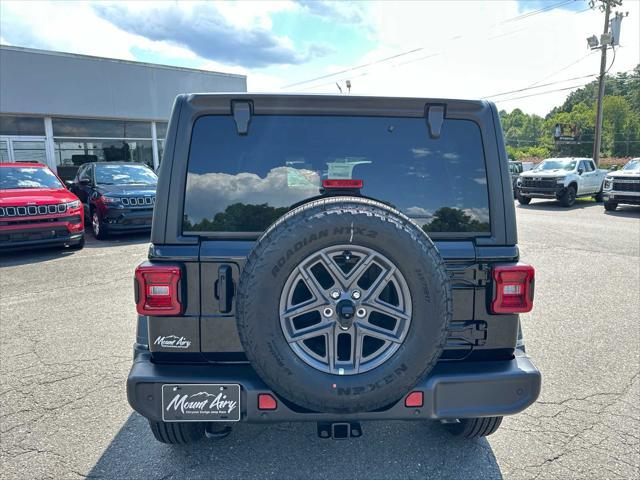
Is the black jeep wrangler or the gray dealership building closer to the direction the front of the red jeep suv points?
the black jeep wrangler

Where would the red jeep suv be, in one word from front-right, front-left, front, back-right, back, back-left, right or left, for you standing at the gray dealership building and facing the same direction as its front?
front-right

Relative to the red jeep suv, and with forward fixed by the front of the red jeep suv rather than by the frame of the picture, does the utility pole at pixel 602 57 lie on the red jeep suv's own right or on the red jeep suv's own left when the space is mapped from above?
on the red jeep suv's own left

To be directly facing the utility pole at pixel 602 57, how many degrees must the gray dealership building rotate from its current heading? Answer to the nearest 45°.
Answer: approximately 45° to its left

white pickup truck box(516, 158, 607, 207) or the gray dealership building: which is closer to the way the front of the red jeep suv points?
the white pickup truck

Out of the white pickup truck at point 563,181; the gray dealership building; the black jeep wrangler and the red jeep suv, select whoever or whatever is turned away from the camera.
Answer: the black jeep wrangler

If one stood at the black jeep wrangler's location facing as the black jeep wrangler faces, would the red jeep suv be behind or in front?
in front

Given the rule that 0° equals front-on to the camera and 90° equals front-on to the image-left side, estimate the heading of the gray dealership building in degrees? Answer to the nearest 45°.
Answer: approximately 315°

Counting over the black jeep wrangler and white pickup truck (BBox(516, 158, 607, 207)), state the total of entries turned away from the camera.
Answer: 1

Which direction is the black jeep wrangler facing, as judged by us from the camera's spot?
facing away from the viewer

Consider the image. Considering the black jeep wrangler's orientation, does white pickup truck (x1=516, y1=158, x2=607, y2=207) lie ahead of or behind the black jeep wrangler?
ahead

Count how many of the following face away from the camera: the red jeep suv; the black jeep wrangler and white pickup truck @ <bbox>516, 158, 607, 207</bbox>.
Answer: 1

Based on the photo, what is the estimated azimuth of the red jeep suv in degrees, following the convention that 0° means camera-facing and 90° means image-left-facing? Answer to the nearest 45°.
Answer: approximately 315°
